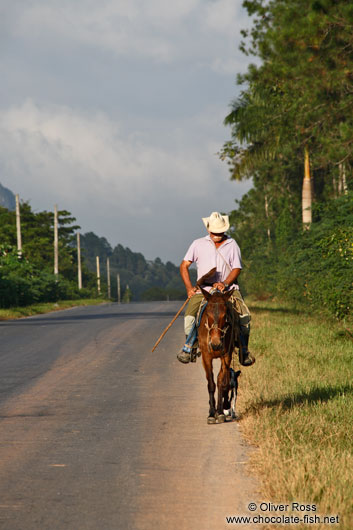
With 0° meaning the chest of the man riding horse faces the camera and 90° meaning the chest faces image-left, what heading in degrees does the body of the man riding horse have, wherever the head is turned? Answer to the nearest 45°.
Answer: approximately 0°
